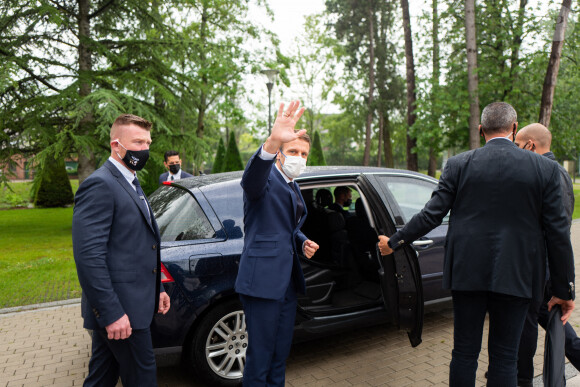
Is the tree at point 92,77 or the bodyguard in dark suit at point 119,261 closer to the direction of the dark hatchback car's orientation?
the tree

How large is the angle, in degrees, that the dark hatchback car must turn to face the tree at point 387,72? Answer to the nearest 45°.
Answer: approximately 45° to its left

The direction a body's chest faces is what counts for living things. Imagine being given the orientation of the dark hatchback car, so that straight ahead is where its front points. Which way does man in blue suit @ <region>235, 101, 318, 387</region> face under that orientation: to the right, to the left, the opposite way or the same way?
to the right

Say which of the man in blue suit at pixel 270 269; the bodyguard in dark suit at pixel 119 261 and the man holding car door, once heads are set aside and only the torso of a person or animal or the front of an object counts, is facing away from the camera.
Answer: the man holding car door

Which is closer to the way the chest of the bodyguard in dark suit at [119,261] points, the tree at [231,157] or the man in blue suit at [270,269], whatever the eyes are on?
the man in blue suit

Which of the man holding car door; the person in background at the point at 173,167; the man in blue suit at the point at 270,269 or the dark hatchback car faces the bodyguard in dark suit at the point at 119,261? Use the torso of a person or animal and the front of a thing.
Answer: the person in background

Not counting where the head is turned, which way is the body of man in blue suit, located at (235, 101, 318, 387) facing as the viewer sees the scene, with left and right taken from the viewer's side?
facing the viewer and to the right of the viewer

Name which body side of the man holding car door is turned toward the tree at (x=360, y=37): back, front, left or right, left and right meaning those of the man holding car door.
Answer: front

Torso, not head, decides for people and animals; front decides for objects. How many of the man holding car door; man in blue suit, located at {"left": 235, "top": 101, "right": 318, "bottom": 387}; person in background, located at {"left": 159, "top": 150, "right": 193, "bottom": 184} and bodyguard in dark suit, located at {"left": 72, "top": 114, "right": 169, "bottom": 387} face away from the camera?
1

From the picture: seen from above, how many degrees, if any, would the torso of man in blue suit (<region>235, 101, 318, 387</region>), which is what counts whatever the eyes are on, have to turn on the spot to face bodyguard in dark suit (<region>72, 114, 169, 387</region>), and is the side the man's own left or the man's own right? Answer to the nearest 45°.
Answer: approximately 135° to the man's own right

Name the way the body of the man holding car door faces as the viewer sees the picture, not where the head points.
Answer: away from the camera

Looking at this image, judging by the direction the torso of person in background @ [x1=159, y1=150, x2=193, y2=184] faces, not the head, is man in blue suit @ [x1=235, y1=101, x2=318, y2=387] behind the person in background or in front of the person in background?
in front

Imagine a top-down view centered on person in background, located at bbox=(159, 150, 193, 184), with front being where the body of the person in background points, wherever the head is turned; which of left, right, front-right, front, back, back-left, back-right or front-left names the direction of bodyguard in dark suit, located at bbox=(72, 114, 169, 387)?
front

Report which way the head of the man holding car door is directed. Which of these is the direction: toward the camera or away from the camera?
away from the camera

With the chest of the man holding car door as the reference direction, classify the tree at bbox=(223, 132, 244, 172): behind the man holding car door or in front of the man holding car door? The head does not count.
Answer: in front

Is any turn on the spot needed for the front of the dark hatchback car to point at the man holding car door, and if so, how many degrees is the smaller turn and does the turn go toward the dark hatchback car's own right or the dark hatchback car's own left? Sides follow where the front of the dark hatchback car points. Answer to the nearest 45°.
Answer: approximately 90° to the dark hatchback car's own right
